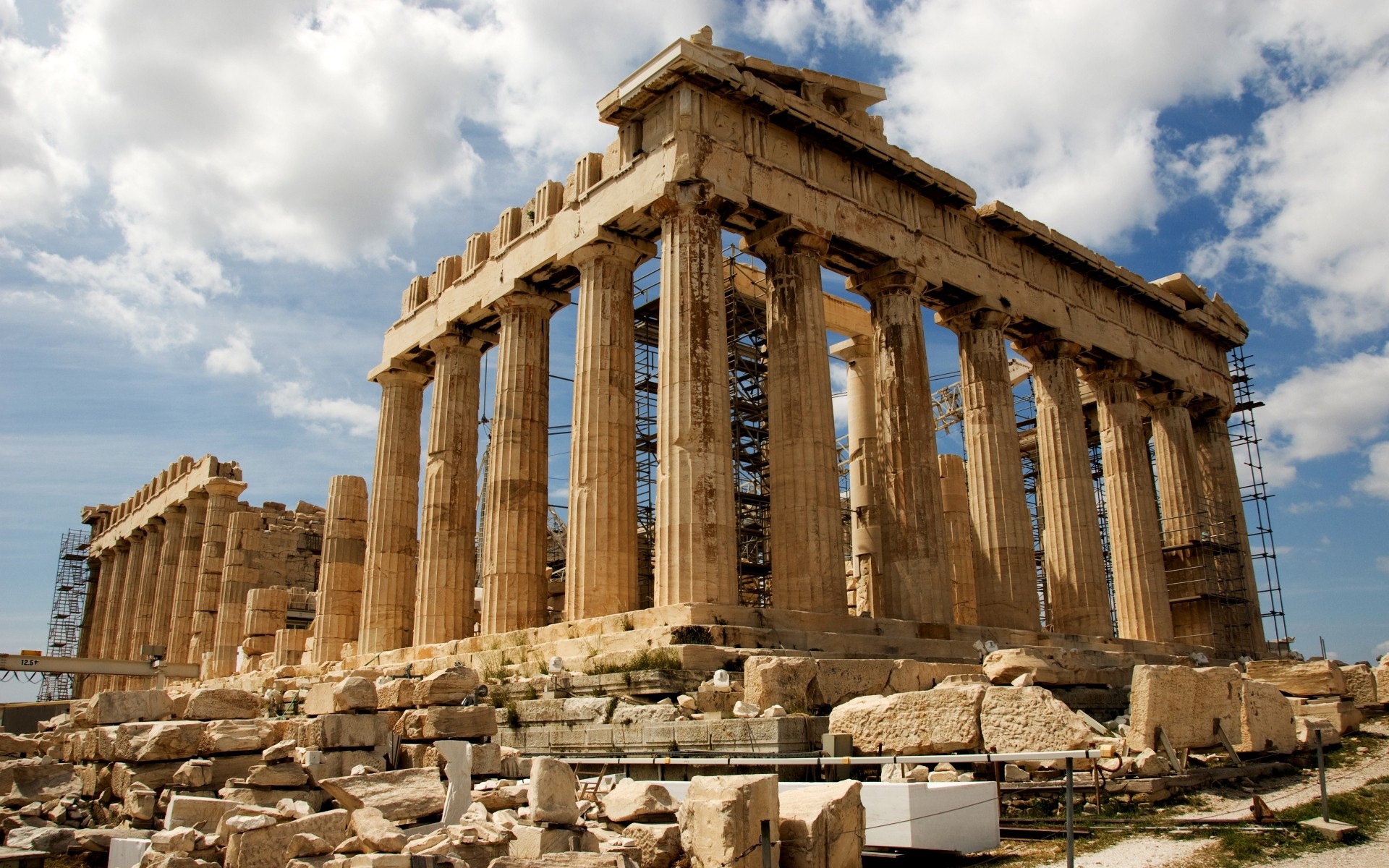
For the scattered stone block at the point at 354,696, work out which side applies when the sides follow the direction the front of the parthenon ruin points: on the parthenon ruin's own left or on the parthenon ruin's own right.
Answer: on the parthenon ruin's own right

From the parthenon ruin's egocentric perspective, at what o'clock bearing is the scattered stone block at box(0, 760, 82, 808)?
The scattered stone block is roughly at 3 o'clock from the parthenon ruin.

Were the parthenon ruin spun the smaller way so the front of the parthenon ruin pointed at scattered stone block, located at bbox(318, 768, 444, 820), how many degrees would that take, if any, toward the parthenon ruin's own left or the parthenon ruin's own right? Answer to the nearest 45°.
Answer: approximately 45° to the parthenon ruin's own right

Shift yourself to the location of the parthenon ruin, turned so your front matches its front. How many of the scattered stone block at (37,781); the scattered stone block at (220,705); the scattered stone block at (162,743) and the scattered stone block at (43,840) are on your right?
4

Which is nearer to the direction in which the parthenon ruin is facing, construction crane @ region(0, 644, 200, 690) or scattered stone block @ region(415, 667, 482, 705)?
the scattered stone block

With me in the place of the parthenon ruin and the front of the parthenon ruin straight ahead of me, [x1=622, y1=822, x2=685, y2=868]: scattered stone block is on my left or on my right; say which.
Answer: on my right

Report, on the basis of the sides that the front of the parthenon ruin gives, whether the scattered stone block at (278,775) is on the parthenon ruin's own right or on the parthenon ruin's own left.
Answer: on the parthenon ruin's own right

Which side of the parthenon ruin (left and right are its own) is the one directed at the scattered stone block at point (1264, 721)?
front
